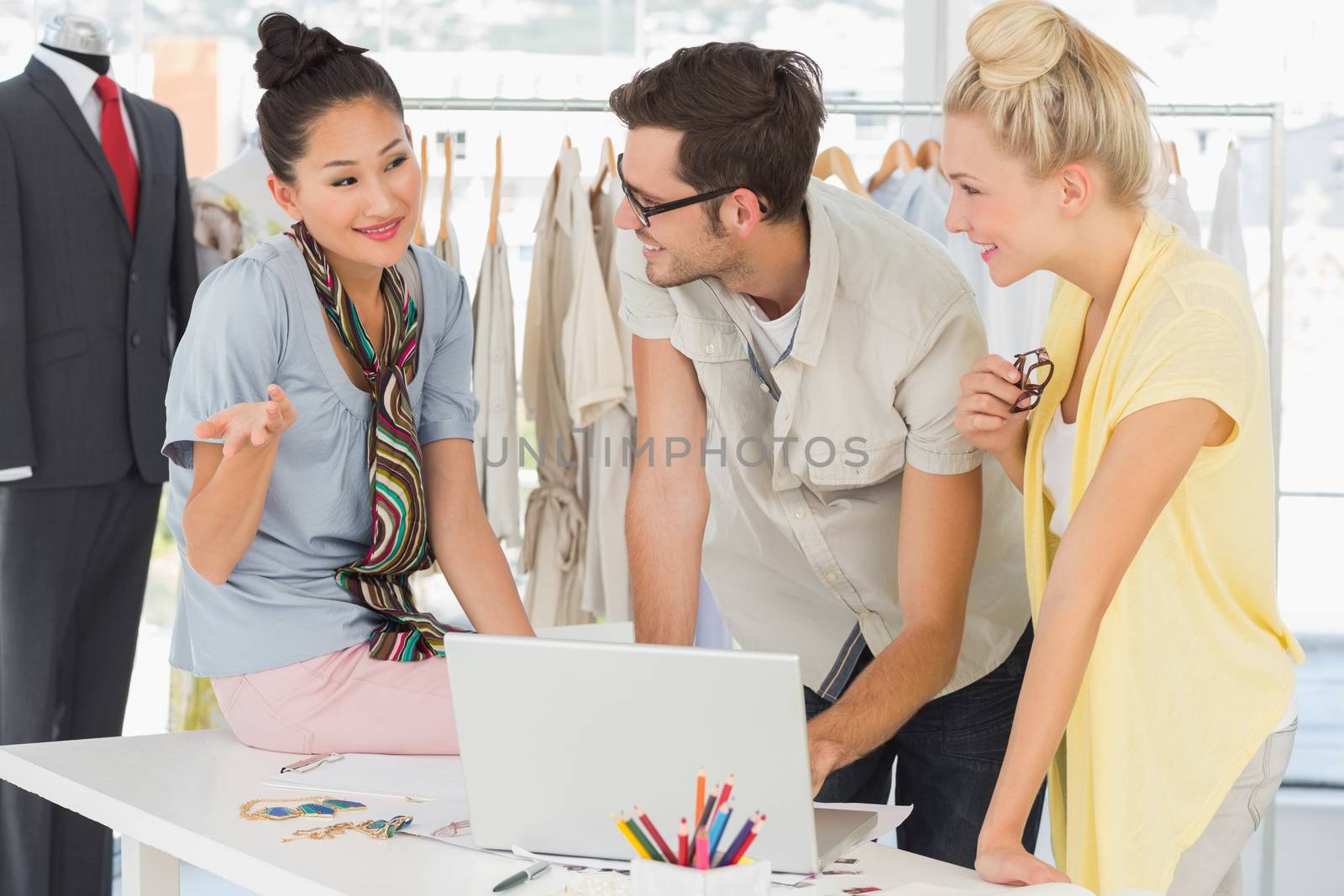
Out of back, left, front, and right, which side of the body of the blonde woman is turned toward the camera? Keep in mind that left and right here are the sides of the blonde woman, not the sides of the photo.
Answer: left

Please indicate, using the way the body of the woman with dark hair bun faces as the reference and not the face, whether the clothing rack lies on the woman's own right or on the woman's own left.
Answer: on the woman's own left

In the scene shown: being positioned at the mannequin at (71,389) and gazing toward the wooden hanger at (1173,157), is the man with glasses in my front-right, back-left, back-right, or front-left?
front-right

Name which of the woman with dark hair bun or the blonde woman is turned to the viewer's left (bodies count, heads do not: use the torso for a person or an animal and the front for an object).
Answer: the blonde woman

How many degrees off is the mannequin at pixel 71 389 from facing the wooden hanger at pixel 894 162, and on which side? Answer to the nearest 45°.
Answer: approximately 45° to its left

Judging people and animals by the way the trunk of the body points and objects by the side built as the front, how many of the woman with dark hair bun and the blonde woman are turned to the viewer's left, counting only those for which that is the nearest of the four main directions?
1

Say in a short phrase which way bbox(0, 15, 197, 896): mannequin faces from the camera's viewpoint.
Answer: facing the viewer and to the right of the viewer

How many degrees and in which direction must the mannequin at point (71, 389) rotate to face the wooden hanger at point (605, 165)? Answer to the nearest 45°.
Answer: approximately 45° to its left

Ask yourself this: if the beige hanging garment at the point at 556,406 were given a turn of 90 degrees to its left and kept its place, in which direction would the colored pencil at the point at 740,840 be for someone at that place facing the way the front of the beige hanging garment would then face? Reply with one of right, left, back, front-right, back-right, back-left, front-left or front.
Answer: front-right

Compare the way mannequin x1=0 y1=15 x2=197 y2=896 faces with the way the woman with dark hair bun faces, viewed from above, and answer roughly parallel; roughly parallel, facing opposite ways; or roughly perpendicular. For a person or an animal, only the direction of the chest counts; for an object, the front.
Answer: roughly parallel

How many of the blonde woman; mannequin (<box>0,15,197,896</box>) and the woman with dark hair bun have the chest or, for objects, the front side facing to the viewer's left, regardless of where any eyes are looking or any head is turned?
1

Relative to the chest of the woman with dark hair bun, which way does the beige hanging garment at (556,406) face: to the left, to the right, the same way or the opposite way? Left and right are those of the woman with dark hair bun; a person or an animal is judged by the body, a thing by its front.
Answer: to the right

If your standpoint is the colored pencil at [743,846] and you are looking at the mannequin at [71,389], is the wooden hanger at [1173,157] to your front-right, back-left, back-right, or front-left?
front-right

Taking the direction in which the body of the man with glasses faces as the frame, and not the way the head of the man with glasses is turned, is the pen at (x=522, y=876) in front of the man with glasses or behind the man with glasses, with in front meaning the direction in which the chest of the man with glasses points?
in front
